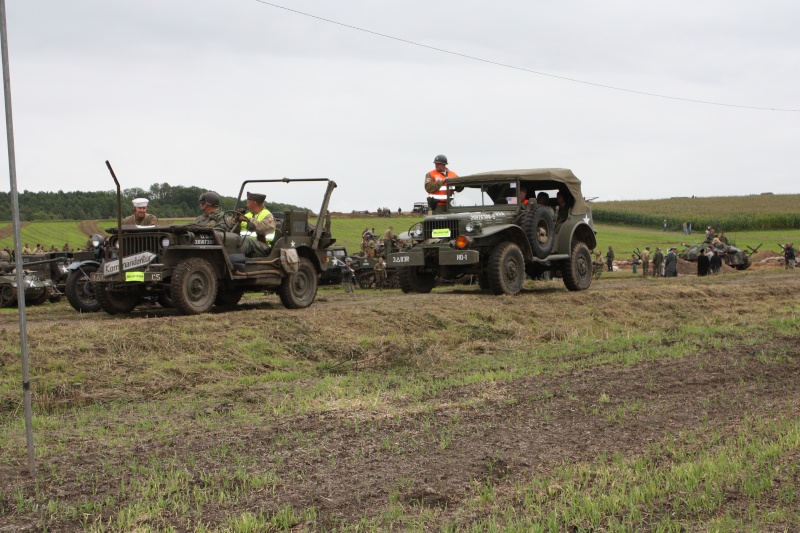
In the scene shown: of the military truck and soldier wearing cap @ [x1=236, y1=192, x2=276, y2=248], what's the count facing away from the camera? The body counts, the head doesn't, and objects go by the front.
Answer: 0

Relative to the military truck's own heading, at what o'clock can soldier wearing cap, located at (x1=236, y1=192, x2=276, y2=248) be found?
The soldier wearing cap is roughly at 12 o'clock from the military truck.

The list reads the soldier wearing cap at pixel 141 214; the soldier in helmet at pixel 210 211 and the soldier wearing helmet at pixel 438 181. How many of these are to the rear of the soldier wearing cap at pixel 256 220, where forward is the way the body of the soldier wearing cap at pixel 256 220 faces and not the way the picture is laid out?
1

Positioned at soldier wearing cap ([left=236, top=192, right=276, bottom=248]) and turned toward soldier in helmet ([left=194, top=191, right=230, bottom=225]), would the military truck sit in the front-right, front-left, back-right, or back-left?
back-right

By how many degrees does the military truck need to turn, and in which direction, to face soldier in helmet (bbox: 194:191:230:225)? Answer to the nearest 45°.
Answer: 0° — it already faces them

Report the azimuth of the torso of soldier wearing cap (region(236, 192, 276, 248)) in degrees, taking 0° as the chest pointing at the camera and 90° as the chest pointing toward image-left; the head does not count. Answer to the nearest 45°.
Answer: approximately 45°

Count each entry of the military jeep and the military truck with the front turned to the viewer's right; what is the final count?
0

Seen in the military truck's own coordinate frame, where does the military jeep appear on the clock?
The military jeep is roughly at 12 o'clock from the military truck.

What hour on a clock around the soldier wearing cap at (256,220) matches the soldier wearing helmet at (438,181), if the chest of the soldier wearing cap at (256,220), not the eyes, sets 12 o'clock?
the soldier wearing helmet at (438,181) is roughly at 6 o'clock from the soldier wearing cap at (256,220).

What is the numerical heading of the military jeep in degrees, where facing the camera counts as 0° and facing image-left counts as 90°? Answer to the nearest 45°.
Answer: approximately 45°

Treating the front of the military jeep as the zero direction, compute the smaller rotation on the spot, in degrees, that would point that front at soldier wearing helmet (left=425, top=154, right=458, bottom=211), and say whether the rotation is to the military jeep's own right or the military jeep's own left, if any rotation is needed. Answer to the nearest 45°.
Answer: approximately 180°
